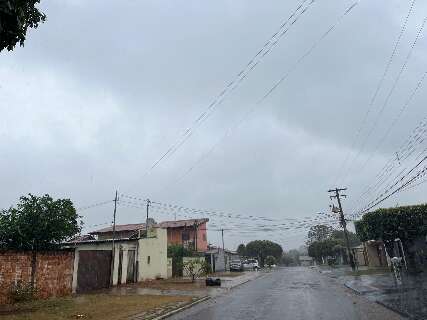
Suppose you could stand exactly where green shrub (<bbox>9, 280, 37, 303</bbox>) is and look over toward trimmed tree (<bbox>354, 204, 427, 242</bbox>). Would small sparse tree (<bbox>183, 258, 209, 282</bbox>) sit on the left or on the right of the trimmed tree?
left

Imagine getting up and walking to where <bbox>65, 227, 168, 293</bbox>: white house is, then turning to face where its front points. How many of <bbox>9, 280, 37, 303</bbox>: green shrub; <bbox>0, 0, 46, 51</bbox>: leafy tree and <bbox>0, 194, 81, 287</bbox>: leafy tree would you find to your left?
0

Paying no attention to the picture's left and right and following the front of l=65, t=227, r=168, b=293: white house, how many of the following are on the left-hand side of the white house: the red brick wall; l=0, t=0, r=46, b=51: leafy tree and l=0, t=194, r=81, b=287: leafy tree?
0

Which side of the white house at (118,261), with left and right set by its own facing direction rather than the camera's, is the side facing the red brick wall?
right

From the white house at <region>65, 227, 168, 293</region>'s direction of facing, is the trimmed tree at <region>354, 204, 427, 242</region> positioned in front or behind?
in front

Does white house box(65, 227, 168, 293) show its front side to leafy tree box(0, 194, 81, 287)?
no

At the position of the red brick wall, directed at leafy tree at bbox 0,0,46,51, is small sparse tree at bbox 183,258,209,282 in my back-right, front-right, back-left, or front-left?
back-left

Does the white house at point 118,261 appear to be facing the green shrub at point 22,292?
no

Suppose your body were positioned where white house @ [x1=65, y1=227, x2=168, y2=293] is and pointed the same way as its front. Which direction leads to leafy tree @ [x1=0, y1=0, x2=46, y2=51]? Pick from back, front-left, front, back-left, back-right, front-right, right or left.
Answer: front-right

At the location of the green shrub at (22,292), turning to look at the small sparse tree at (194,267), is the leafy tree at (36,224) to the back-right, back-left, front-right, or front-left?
front-left

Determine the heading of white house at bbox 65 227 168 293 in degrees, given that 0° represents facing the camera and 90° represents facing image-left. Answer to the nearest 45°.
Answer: approximately 315°
